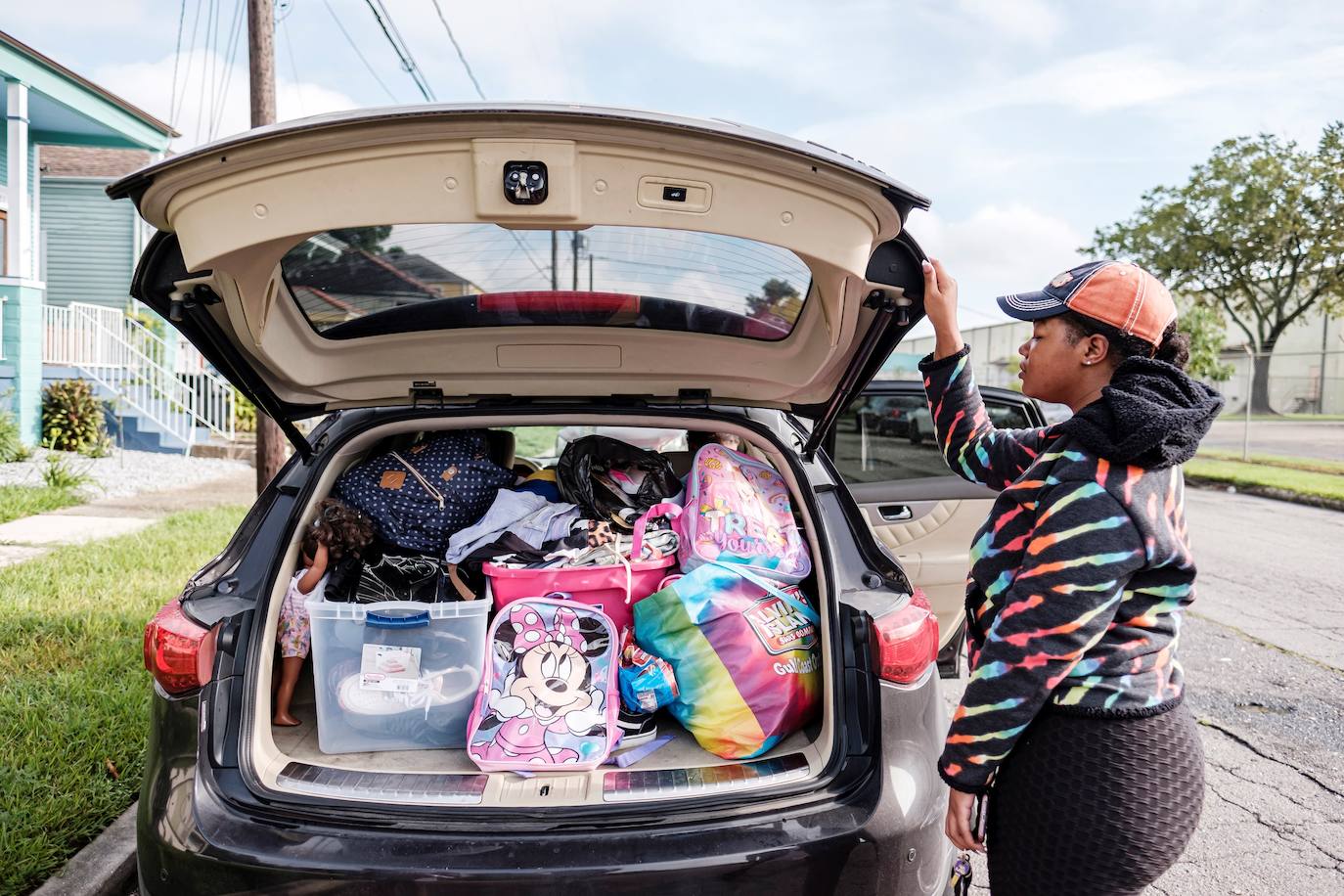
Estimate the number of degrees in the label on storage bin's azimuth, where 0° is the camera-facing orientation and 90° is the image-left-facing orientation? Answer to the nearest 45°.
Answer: approximately 0°

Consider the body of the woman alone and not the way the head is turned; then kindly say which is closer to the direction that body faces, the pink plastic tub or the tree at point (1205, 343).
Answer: the pink plastic tub

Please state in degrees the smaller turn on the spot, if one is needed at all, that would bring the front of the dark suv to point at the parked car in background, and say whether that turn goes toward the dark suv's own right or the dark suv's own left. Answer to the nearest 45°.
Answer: approximately 45° to the dark suv's own right

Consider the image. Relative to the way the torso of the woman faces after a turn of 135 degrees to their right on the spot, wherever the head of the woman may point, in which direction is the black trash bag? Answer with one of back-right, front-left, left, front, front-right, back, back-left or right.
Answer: left

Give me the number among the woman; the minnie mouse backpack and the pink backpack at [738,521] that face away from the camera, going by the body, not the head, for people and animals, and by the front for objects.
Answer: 0

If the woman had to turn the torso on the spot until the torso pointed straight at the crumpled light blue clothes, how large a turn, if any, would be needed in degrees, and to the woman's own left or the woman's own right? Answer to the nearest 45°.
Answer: approximately 45° to the woman's own right

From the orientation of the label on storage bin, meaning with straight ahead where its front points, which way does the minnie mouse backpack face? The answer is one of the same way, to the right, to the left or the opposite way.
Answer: the same way

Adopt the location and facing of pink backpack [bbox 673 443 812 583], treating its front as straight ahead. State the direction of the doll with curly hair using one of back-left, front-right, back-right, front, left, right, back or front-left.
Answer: right

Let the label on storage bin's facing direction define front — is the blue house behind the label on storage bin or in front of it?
behind

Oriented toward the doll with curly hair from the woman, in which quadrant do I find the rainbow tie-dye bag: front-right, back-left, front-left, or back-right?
front-right

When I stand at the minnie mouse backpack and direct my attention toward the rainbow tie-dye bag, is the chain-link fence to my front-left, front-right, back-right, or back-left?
front-left

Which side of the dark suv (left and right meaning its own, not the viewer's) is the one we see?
back

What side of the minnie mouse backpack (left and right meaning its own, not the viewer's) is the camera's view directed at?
front

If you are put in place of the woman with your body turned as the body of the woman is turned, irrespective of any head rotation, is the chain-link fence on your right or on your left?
on your right

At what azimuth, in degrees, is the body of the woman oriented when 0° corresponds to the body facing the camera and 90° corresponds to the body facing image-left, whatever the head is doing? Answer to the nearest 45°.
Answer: approximately 90°

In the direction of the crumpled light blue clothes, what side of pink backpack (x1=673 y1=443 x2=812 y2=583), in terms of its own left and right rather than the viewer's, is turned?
right

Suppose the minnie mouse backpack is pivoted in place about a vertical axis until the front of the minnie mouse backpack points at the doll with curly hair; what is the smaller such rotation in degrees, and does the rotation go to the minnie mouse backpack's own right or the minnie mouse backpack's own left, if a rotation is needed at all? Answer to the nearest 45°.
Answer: approximately 135° to the minnie mouse backpack's own right

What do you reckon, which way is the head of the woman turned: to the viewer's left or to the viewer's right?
to the viewer's left

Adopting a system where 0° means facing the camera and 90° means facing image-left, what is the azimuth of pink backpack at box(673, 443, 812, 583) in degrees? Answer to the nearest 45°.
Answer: approximately 0°
